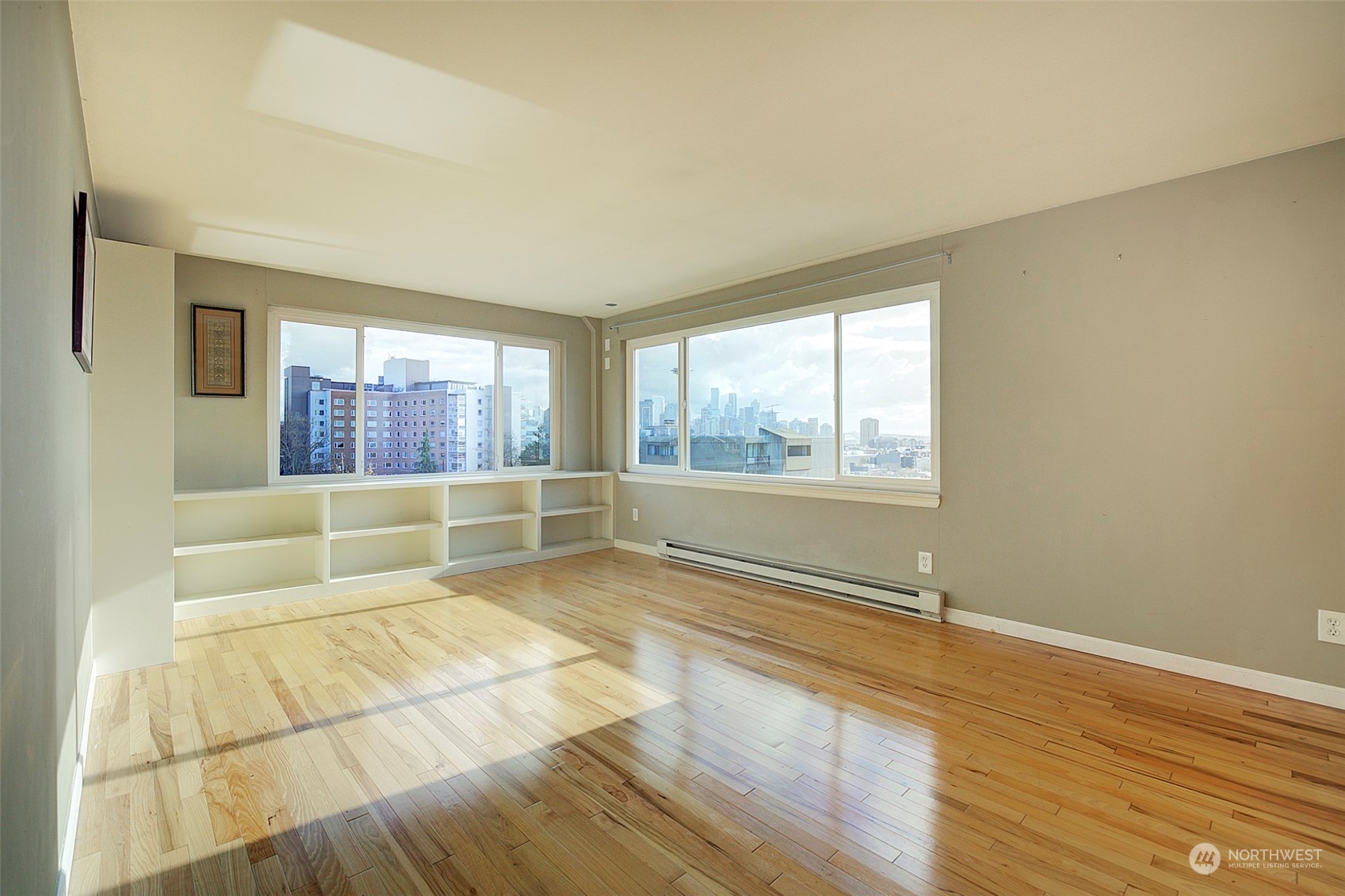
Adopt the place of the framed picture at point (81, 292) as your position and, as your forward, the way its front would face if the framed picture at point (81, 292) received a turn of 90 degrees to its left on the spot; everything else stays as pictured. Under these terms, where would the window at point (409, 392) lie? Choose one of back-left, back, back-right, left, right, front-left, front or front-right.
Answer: front-right

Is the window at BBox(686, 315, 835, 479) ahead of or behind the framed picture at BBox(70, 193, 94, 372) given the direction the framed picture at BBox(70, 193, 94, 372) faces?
ahead

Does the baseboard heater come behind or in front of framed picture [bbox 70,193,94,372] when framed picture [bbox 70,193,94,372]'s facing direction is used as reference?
in front

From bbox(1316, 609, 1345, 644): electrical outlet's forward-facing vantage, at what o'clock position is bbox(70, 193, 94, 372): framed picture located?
The framed picture is roughly at 1 o'clock from the electrical outlet.

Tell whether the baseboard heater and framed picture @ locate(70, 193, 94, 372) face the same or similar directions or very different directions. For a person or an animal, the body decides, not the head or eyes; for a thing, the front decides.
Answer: very different directions

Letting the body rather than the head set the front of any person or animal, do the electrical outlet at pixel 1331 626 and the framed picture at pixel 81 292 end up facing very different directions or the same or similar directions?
very different directions

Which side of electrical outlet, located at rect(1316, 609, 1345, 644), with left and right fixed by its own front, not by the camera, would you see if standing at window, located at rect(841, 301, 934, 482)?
right

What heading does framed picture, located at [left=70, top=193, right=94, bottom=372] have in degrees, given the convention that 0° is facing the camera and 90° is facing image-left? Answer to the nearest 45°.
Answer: approximately 270°

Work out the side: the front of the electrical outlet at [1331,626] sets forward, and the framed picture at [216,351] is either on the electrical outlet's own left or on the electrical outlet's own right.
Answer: on the electrical outlet's own right

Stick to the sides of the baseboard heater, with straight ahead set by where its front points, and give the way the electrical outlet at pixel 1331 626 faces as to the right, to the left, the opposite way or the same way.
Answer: the same way

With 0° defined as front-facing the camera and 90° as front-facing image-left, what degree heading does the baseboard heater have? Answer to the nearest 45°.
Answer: approximately 45°

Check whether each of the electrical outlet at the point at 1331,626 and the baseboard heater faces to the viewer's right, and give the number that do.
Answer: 0
